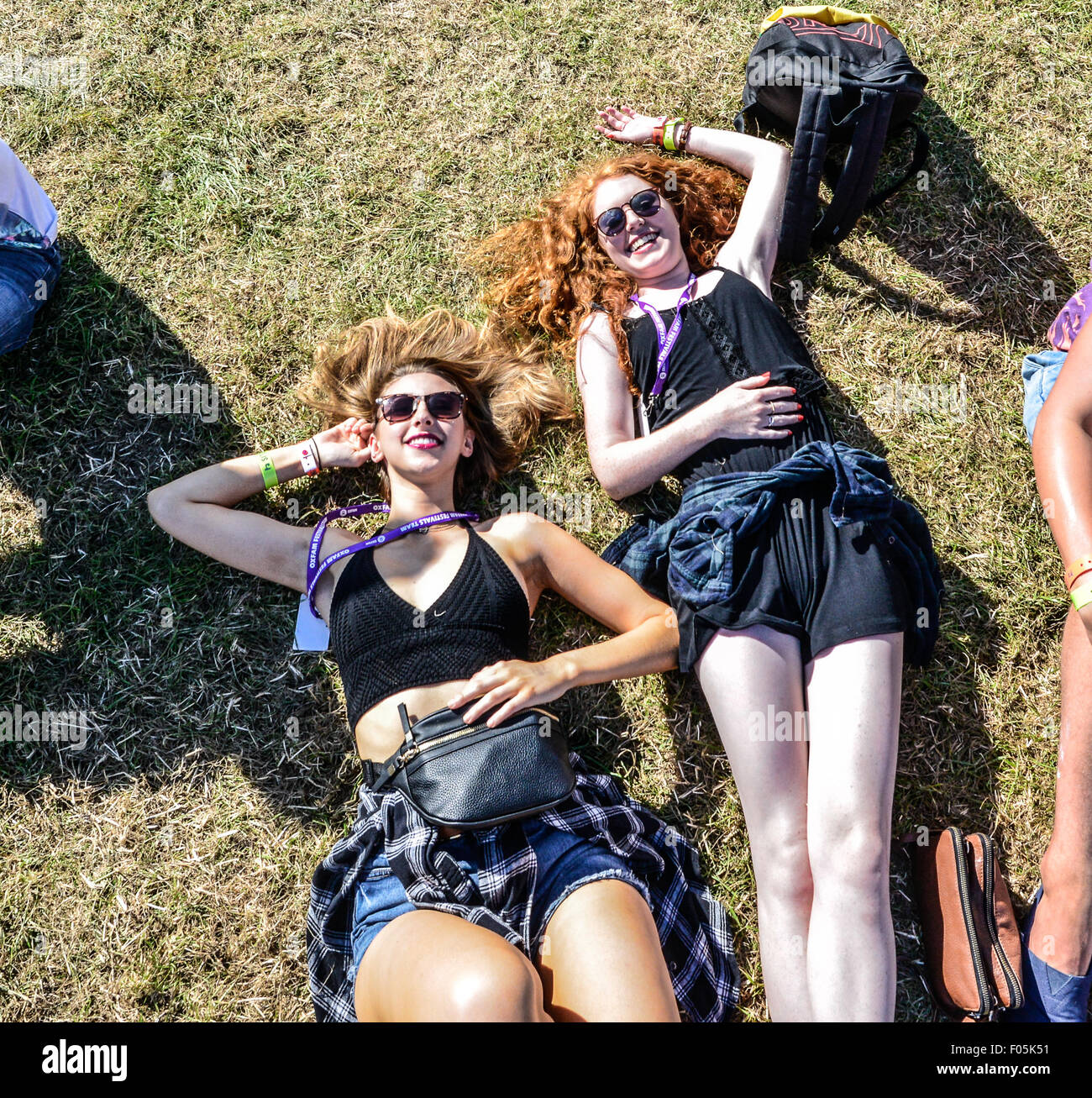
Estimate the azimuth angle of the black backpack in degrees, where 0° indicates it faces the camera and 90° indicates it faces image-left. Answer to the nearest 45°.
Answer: approximately 180°
